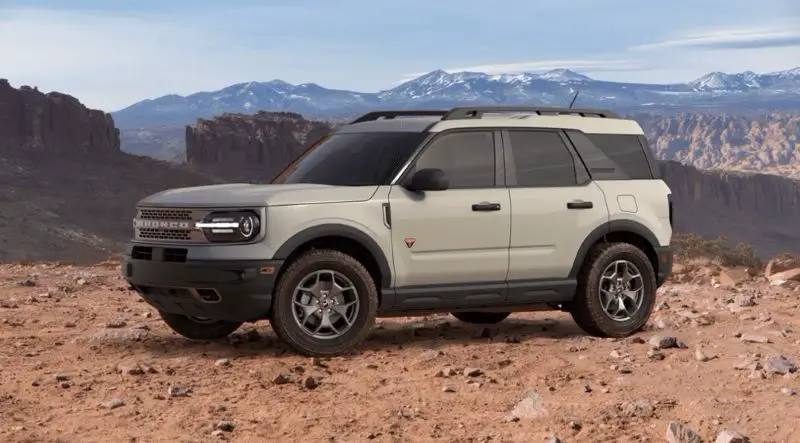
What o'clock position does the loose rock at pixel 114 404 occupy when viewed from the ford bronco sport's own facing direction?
The loose rock is roughly at 12 o'clock from the ford bronco sport.

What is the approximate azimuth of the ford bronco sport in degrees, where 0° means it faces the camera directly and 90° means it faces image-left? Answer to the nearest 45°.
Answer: approximately 45°

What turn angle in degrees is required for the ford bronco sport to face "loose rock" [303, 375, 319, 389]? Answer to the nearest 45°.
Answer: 0° — it already faces it

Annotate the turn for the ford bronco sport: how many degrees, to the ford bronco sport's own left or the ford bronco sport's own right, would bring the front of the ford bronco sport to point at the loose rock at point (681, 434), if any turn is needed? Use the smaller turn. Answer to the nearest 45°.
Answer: approximately 90° to the ford bronco sport's own left

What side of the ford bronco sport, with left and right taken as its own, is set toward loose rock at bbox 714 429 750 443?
left

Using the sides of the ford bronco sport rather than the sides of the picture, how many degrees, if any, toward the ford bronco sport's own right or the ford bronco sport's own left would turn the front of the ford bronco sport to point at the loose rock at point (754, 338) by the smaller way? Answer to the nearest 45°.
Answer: approximately 135° to the ford bronco sport's own left

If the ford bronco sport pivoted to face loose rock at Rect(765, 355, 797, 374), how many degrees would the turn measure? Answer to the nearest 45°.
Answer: approximately 90° to its left

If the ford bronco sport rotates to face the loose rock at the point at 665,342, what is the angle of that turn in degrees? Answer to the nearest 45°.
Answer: approximately 135° to its left

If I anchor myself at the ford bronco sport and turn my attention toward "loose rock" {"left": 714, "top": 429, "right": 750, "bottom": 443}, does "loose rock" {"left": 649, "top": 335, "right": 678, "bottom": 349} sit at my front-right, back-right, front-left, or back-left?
front-left
